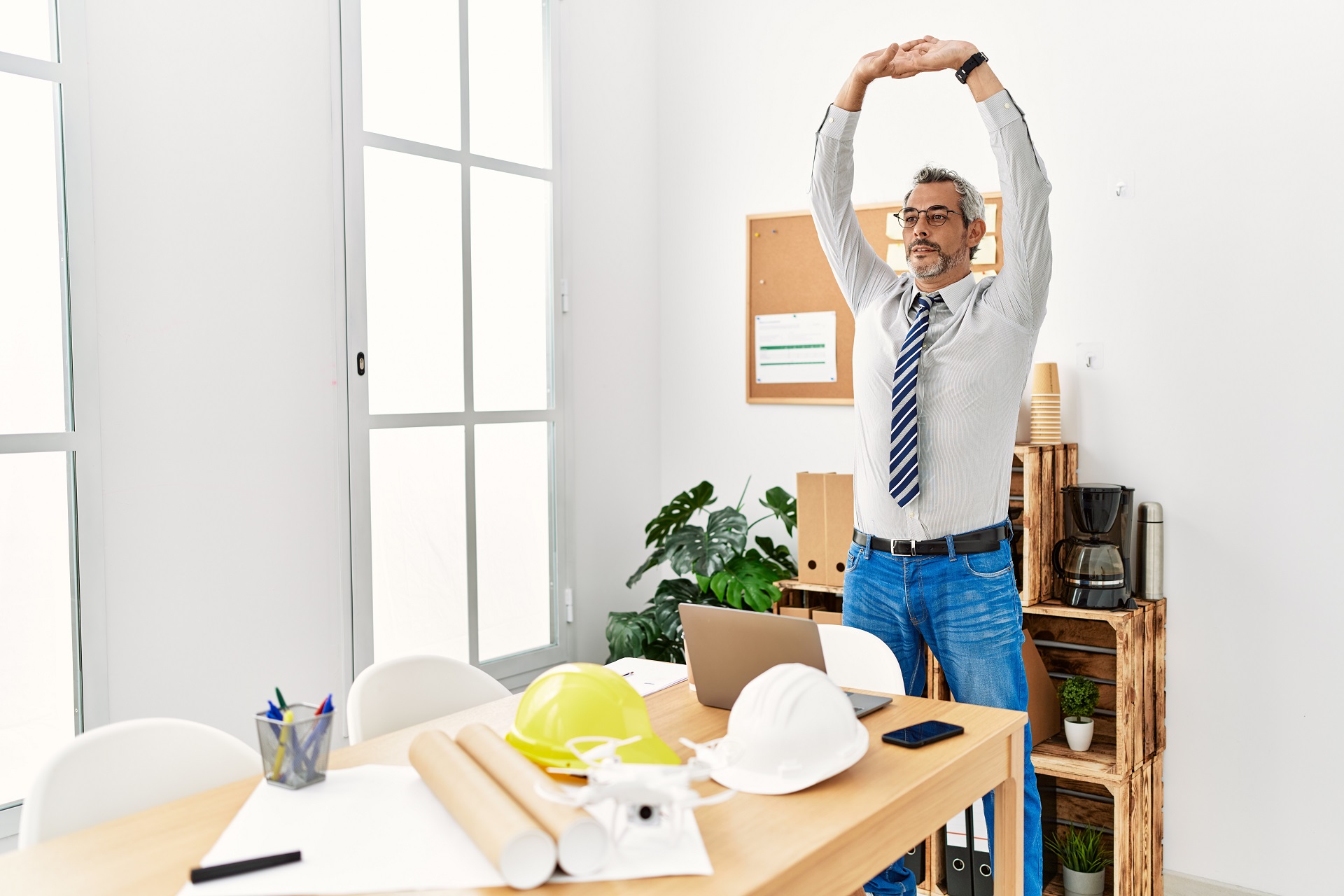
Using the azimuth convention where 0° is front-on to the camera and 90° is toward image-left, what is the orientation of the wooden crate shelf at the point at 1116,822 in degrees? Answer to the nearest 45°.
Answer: approximately 45°

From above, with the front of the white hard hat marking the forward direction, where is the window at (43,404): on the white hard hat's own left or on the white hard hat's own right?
on the white hard hat's own right

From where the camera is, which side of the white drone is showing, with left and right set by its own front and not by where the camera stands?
front

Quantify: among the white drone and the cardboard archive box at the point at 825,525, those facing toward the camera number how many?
2

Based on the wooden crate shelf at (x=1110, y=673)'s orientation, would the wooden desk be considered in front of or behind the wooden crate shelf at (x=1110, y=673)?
in front

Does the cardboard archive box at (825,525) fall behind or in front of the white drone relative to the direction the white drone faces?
behind

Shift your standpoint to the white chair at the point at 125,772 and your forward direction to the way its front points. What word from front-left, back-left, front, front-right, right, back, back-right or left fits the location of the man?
front-left

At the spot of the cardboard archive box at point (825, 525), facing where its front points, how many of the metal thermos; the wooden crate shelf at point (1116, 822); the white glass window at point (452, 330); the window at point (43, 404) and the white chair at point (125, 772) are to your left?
2

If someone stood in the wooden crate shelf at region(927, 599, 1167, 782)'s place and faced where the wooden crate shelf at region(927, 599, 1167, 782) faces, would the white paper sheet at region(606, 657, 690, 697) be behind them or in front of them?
in front

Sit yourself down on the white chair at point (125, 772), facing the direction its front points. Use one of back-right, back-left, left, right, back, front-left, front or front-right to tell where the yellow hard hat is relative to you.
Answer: front

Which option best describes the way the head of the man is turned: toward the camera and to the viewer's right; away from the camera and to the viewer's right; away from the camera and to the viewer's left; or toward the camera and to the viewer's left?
toward the camera and to the viewer's left

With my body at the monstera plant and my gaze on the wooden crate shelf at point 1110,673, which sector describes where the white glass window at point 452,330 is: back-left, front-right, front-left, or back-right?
back-right

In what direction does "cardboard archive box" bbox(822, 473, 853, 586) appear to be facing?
toward the camera

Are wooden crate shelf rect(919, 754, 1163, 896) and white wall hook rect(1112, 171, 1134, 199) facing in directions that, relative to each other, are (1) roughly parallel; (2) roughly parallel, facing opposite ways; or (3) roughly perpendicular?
roughly parallel
